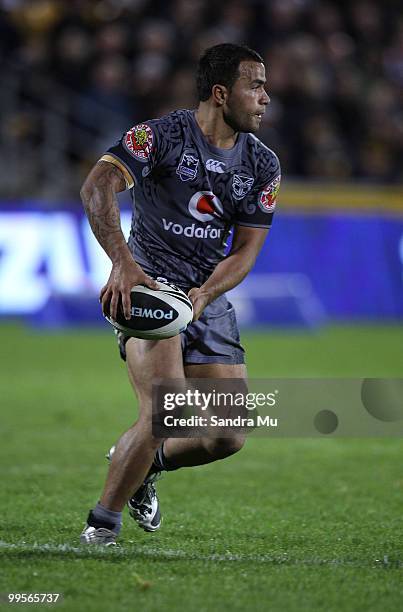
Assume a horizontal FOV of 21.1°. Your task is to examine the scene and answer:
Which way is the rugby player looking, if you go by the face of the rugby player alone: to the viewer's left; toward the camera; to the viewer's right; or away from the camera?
to the viewer's right

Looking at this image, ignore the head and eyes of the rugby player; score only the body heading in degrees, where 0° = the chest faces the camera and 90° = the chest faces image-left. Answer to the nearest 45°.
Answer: approximately 315°
